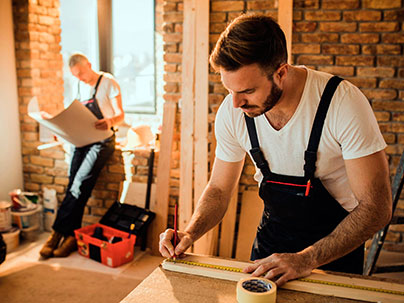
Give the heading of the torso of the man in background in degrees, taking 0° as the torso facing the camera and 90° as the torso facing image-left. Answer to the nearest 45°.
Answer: approximately 45°

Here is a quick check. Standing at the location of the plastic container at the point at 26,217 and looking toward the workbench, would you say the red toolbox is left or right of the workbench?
left

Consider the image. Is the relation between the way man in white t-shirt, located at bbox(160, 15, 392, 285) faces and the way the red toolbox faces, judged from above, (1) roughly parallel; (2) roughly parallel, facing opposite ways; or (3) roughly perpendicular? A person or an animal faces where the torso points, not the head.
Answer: roughly parallel

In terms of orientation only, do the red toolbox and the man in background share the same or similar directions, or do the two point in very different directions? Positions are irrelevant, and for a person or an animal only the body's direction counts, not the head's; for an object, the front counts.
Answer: same or similar directions

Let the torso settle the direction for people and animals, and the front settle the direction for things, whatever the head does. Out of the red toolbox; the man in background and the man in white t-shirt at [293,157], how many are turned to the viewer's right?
0

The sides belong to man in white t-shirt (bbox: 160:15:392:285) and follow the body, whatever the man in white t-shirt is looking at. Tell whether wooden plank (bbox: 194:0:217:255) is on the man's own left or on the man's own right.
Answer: on the man's own right

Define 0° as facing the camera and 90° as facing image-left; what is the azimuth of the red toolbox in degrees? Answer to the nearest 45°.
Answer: approximately 45°

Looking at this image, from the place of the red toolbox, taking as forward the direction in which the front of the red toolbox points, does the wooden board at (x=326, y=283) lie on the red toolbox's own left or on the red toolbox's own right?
on the red toolbox's own left

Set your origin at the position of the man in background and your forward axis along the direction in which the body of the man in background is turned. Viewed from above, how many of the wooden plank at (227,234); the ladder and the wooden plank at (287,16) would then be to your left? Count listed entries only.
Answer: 3

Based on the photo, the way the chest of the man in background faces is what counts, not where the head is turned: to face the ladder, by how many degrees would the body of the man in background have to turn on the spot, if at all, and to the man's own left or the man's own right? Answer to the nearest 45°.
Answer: approximately 90° to the man's own left

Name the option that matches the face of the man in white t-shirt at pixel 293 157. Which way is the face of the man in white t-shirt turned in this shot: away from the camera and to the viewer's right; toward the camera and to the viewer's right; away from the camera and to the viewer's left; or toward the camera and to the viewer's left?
toward the camera and to the viewer's left
